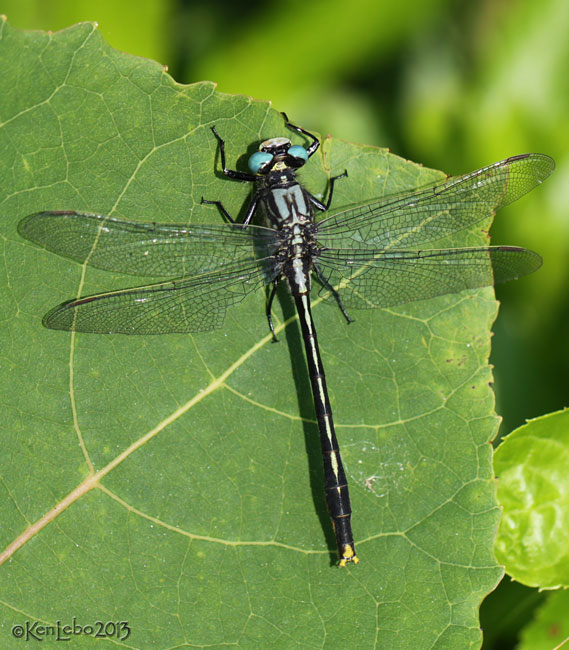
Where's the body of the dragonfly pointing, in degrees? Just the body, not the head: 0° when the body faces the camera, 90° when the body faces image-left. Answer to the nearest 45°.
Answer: approximately 180°
